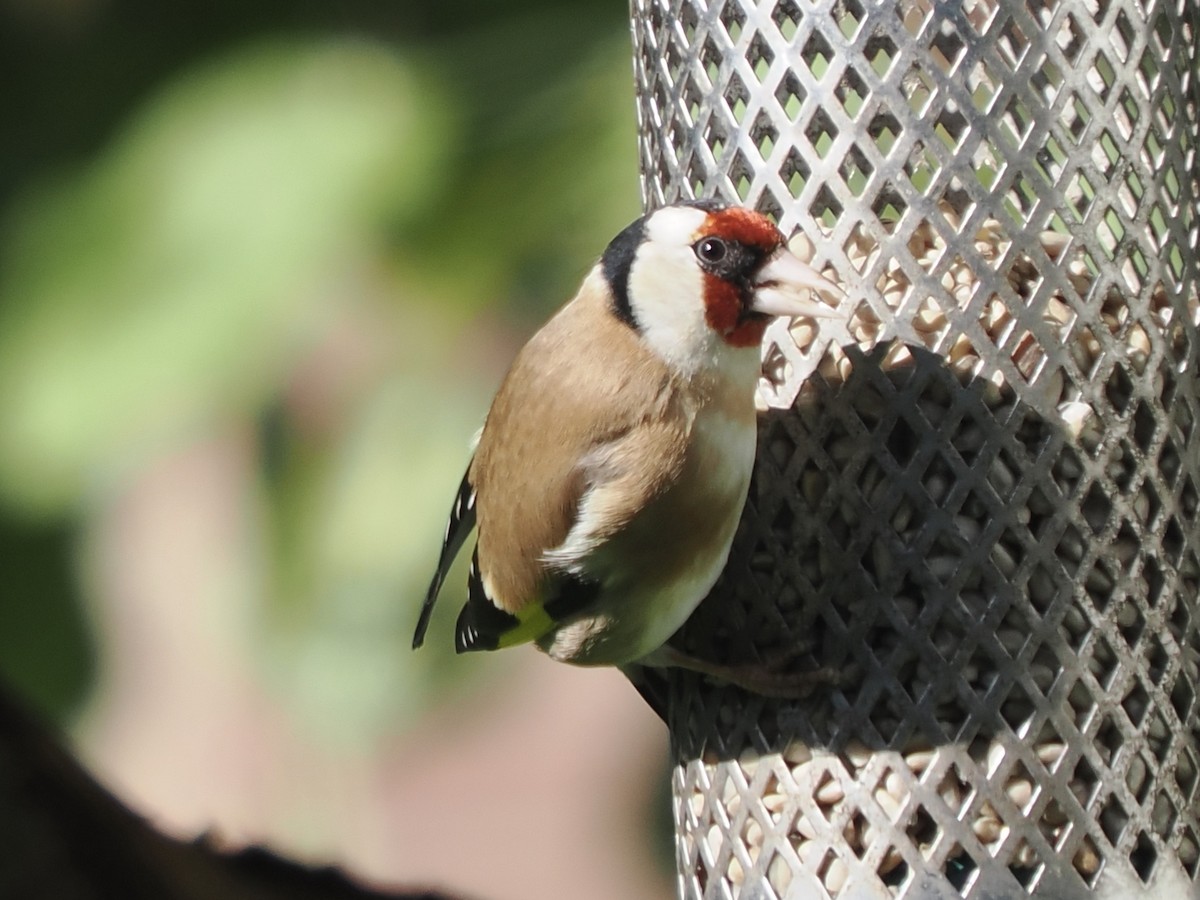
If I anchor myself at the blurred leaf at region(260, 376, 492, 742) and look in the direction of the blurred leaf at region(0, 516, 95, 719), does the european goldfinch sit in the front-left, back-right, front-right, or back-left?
back-left

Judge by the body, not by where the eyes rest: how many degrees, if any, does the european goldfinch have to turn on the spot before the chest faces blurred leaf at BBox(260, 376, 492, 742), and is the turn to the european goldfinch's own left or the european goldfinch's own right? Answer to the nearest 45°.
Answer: approximately 135° to the european goldfinch's own left

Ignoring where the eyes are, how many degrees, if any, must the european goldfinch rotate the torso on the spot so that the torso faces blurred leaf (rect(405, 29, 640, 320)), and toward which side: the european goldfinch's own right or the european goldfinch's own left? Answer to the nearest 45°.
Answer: approximately 90° to the european goldfinch's own left

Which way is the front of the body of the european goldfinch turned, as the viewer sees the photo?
to the viewer's right

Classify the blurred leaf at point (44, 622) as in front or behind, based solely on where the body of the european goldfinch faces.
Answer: behind

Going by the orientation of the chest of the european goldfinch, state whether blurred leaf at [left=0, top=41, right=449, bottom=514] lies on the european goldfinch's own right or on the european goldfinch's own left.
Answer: on the european goldfinch's own left
